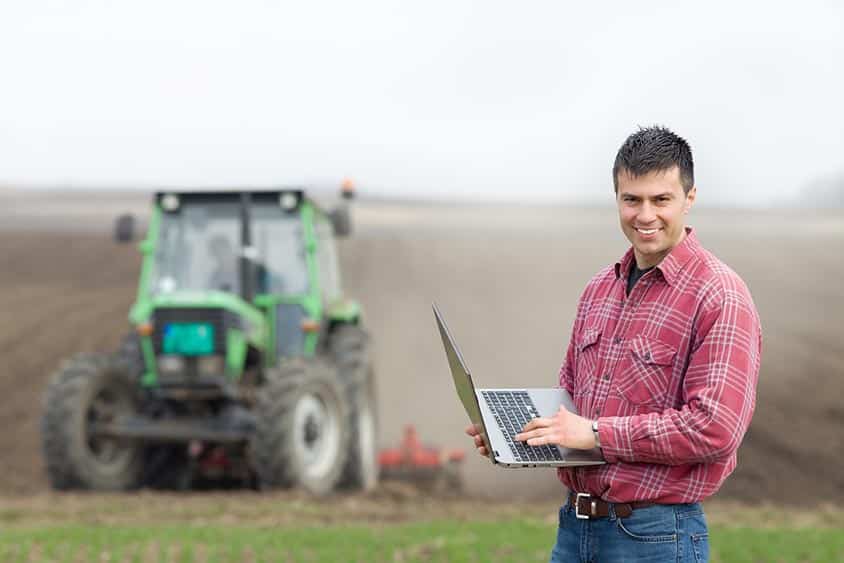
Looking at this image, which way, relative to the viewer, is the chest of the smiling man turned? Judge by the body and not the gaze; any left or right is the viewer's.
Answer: facing the viewer and to the left of the viewer

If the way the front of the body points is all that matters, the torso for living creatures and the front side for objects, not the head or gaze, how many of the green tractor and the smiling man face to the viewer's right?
0

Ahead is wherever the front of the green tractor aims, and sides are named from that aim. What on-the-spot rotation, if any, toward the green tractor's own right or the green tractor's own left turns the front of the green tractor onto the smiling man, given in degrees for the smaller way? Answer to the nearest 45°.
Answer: approximately 45° to the green tractor's own left

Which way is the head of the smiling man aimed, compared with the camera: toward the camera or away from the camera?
toward the camera

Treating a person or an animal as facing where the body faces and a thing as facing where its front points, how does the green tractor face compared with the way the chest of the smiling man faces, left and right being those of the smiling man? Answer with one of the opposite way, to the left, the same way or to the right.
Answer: the same way

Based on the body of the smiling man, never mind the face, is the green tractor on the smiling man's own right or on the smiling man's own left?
on the smiling man's own right
